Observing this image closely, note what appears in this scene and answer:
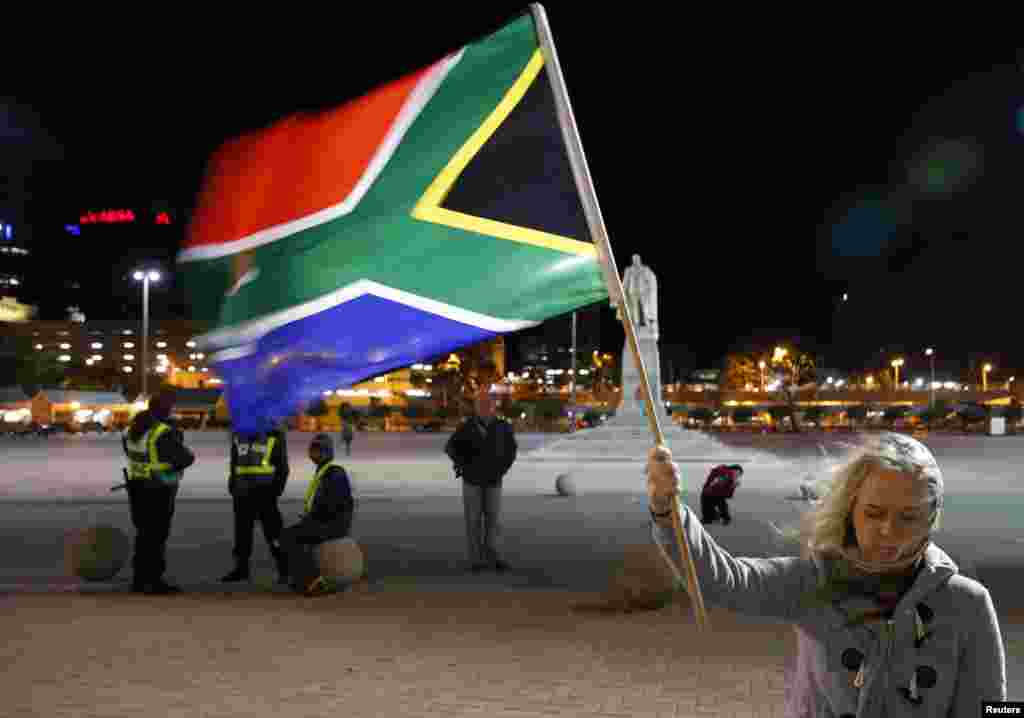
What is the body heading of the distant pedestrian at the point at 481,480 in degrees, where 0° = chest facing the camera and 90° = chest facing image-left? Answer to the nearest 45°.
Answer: approximately 0°

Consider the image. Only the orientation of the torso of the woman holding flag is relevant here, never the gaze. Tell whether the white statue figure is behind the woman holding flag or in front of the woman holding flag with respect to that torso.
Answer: behind

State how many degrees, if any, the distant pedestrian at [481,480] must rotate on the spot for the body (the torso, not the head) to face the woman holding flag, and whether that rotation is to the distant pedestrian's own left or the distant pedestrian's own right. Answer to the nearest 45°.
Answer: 0° — they already face them

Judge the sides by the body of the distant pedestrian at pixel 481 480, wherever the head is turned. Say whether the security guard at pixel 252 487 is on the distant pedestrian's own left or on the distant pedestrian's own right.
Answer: on the distant pedestrian's own right

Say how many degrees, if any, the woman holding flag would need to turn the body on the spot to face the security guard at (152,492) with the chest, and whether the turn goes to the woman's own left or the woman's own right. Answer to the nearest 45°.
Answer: approximately 135° to the woman's own right

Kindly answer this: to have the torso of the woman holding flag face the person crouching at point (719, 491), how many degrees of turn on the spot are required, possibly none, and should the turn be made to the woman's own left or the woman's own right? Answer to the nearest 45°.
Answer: approximately 180°

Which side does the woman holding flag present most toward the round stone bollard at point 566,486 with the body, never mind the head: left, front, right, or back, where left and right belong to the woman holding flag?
back

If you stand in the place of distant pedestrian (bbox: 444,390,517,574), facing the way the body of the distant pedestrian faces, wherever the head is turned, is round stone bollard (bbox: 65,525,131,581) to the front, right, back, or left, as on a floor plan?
right

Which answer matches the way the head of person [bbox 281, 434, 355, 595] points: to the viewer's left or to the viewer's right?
to the viewer's left

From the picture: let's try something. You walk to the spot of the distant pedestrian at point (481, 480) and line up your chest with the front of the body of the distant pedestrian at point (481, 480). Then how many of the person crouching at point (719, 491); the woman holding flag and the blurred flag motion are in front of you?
2

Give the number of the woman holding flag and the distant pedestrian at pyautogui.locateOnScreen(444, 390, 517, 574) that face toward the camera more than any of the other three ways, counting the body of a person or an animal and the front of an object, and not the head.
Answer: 2

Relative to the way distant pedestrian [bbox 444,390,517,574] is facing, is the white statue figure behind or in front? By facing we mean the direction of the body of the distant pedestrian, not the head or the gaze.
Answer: behind
